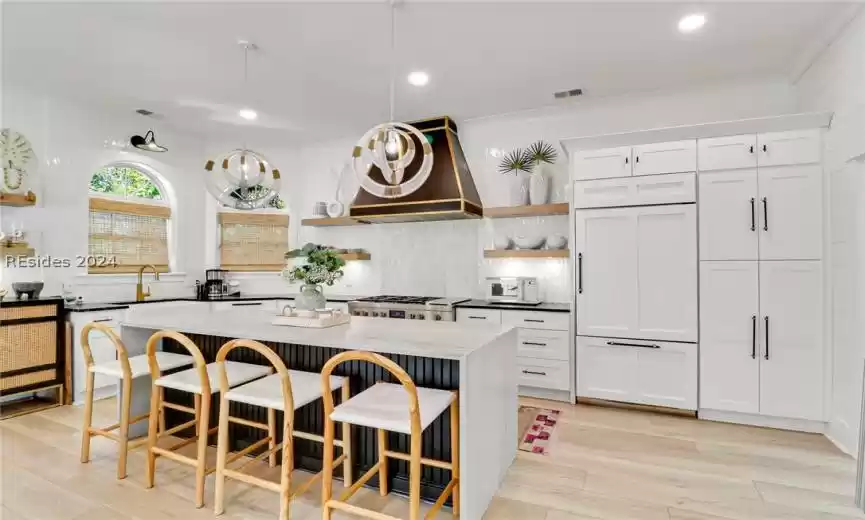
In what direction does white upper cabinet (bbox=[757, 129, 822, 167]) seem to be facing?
toward the camera

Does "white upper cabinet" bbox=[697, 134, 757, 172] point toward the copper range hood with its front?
no

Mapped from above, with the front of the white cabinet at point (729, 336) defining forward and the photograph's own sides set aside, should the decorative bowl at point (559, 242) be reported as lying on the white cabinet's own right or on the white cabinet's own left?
on the white cabinet's own right

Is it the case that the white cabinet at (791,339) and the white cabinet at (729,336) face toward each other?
no

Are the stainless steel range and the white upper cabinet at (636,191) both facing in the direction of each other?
no

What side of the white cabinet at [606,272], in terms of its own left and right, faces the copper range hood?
right

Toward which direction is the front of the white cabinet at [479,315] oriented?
toward the camera

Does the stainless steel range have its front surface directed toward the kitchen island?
yes

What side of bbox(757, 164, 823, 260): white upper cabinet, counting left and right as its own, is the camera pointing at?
front

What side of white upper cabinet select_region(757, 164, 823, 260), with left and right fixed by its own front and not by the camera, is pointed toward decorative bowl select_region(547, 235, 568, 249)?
right

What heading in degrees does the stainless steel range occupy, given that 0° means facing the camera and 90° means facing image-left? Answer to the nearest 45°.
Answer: approximately 0°

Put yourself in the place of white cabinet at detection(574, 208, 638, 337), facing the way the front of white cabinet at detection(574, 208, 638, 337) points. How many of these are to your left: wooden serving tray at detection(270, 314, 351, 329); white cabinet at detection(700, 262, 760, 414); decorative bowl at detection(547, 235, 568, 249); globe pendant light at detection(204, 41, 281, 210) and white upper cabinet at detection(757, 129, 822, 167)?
2

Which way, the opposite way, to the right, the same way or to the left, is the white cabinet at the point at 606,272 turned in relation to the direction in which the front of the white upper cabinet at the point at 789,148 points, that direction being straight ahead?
the same way

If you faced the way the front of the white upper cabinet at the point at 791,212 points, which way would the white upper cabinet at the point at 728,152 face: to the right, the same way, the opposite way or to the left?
the same way

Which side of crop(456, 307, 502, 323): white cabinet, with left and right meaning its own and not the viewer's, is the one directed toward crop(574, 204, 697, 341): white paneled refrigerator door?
left

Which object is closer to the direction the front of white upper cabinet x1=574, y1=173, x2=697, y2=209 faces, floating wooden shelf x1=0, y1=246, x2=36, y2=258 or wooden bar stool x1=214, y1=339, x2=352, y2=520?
the wooden bar stool

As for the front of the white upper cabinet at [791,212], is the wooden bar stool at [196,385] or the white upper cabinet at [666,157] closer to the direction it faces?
the wooden bar stool

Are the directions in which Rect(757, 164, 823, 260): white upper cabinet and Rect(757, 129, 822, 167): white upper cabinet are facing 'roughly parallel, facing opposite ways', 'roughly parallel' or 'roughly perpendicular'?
roughly parallel

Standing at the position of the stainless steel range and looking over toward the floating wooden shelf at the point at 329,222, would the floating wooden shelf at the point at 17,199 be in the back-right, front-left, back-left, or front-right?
front-left

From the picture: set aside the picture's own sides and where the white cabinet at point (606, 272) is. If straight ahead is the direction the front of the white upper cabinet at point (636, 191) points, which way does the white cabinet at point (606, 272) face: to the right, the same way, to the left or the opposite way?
the same way
